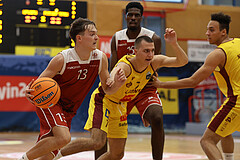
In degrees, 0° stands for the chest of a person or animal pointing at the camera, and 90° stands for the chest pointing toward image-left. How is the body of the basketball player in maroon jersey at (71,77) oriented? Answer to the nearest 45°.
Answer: approximately 315°

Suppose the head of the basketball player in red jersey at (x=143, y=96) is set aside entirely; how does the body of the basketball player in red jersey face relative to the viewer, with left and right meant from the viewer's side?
facing the viewer

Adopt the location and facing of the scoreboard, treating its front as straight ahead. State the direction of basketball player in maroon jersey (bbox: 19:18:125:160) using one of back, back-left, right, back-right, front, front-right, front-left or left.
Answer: front

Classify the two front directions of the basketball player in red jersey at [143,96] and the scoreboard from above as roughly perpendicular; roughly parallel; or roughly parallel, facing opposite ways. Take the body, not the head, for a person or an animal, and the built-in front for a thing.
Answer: roughly parallel

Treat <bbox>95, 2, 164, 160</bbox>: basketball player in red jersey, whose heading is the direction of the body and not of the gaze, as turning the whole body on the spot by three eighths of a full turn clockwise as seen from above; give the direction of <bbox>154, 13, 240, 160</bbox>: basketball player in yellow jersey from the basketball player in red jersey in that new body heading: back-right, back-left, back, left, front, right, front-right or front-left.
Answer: back

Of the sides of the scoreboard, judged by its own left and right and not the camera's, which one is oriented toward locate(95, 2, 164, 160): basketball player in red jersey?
front

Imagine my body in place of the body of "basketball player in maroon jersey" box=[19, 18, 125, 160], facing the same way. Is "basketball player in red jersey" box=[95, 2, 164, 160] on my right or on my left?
on my left

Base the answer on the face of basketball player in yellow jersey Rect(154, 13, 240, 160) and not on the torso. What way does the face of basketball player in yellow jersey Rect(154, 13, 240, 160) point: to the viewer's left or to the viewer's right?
to the viewer's left

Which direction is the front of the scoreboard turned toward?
toward the camera

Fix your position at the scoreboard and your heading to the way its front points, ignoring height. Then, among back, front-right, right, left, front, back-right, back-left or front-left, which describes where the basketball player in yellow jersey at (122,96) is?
front

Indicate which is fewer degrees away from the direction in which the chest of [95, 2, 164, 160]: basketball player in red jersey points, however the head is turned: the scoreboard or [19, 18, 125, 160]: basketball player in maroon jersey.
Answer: the basketball player in maroon jersey

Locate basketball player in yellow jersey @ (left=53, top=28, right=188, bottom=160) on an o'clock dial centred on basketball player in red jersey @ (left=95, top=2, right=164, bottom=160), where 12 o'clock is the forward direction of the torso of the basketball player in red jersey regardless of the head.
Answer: The basketball player in yellow jersey is roughly at 1 o'clock from the basketball player in red jersey.

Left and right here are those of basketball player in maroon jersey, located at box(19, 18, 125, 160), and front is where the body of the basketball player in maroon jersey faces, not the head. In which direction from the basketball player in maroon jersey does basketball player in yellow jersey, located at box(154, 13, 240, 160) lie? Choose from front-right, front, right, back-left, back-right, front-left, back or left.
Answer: front-left

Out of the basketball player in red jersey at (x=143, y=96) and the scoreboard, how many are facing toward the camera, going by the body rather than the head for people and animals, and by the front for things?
2

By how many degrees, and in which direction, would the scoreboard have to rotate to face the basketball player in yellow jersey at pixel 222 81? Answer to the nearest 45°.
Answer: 0° — it already faces them
